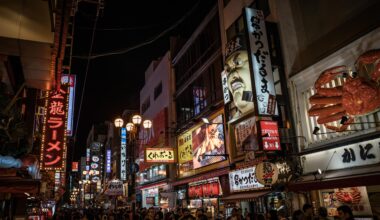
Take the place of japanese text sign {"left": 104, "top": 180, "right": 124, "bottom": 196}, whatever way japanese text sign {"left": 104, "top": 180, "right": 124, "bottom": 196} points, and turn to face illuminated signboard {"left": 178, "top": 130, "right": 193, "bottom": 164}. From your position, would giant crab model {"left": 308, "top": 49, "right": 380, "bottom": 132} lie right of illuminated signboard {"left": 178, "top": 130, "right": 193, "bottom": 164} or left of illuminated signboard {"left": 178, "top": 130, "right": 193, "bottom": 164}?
right

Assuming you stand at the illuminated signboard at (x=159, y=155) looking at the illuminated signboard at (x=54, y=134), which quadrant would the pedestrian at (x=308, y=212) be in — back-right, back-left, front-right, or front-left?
front-left

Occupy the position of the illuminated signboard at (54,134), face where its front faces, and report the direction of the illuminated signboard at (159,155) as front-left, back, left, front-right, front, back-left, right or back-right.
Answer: back-left

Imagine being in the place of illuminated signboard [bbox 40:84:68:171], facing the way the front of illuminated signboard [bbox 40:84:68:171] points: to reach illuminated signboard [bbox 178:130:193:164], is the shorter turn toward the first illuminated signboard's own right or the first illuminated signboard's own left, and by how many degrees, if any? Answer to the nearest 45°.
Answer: approximately 135° to the first illuminated signboard's own left

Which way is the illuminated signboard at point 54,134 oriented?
toward the camera

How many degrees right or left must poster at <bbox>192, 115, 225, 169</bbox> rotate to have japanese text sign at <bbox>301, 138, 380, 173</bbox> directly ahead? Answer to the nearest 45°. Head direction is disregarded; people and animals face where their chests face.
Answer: approximately 90° to its left

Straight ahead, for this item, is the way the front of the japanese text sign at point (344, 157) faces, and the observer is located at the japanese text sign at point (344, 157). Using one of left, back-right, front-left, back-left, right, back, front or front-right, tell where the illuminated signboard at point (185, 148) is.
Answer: right

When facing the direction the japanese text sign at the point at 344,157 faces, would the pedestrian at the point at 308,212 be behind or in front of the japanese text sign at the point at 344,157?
in front

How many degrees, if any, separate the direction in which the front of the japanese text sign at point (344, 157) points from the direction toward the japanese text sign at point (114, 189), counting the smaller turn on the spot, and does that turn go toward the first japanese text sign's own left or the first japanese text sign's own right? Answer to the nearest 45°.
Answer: approximately 90° to the first japanese text sign's own right
